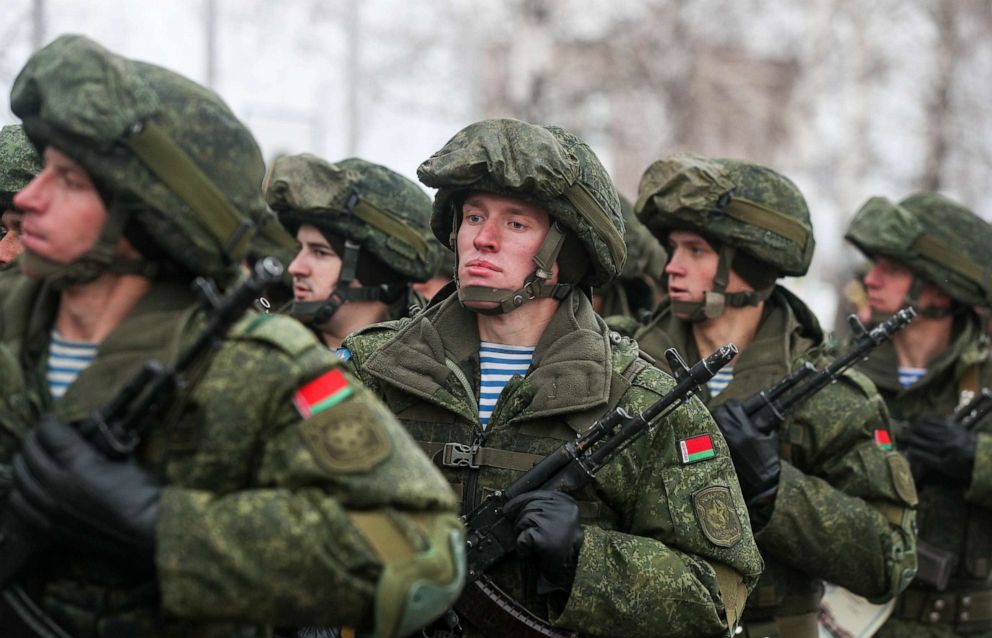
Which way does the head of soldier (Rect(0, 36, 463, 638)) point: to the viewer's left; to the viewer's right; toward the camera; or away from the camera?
to the viewer's left

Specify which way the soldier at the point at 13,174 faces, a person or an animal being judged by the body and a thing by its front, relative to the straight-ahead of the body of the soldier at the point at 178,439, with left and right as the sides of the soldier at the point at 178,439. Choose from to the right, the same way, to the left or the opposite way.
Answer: the same way

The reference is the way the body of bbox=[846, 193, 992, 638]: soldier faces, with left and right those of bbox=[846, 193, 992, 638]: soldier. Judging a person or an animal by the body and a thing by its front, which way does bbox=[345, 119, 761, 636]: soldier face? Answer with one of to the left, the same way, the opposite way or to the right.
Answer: the same way

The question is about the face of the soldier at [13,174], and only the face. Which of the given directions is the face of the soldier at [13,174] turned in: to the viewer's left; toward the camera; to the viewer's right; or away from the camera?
to the viewer's left

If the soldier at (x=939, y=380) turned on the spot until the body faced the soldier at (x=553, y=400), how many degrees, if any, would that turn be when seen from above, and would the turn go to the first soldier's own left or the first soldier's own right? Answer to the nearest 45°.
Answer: approximately 45° to the first soldier's own left

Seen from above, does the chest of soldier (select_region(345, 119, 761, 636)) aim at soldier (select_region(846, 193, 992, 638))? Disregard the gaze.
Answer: no

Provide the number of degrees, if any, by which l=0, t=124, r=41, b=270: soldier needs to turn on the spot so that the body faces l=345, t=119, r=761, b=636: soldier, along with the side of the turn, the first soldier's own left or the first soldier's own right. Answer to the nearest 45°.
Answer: approximately 90° to the first soldier's own left

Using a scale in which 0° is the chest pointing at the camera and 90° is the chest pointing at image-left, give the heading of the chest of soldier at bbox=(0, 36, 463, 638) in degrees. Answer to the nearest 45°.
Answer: approximately 45°

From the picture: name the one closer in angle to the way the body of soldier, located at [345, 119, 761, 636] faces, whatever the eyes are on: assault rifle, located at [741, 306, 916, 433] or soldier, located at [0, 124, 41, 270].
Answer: the soldier

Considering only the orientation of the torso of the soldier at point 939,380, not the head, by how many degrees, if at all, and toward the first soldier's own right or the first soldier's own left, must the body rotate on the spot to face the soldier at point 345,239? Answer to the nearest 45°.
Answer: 0° — they already face them

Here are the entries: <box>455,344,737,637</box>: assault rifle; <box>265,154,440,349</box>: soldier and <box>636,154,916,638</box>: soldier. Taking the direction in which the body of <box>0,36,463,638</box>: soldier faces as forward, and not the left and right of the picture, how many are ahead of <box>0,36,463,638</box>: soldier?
0

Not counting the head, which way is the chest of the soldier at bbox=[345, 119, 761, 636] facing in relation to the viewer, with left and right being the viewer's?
facing the viewer and to the left of the viewer

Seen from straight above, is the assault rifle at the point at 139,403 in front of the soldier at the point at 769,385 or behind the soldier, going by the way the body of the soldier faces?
in front

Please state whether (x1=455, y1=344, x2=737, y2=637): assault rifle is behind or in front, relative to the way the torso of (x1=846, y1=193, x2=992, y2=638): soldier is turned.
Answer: in front

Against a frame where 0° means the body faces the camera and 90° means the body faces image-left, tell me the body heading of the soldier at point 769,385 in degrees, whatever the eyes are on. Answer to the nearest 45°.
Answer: approximately 45°

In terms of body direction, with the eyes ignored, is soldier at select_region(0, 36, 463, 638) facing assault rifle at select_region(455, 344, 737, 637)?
no
